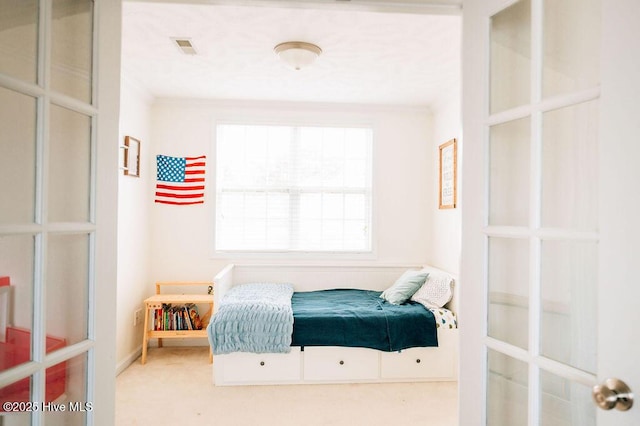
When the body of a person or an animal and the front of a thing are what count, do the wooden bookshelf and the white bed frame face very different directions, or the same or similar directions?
same or similar directions

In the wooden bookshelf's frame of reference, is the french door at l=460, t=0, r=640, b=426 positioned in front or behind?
in front

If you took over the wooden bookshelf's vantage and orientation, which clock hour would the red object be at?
The red object is roughly at 12 o'clock from the wooden bookshelf.

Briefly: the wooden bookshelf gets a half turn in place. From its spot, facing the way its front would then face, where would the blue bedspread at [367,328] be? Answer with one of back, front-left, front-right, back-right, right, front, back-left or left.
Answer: back-right

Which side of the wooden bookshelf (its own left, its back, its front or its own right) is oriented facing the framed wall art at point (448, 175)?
left

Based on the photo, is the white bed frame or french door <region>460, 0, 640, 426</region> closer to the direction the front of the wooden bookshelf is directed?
the french door

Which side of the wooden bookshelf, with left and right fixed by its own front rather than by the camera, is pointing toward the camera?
front

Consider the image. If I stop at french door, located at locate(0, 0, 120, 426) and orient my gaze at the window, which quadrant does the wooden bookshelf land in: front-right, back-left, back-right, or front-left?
front-left
